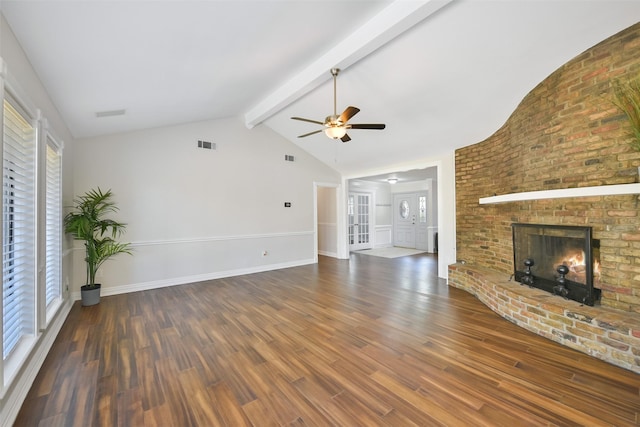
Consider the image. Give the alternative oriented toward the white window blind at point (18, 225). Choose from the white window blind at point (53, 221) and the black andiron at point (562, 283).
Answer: the black andiron

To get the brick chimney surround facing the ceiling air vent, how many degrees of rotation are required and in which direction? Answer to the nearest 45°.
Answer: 0° — it already faces it

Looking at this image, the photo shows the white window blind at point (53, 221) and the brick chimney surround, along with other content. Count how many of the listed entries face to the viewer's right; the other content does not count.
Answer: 1

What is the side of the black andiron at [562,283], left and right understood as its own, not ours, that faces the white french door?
right

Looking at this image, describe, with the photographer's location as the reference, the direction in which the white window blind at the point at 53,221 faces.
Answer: facing to the right of the viewer

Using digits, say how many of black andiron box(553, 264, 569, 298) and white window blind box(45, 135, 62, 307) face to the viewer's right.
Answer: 1

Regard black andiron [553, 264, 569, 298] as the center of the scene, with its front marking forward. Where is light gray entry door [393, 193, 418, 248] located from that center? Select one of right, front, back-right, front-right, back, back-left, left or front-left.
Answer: right

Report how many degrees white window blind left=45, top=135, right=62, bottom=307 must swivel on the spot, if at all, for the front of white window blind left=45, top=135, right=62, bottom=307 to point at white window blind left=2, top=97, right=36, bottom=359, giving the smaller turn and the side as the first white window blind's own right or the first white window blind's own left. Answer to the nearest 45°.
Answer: approximately 90° to the first white window blind's own right

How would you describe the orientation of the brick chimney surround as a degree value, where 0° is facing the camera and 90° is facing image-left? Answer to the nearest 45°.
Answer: approximately 45°
